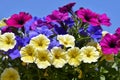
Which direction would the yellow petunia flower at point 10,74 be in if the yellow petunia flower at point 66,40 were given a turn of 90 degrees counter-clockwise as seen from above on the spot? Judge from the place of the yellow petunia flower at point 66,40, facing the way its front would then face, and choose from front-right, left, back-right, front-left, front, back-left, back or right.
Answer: back

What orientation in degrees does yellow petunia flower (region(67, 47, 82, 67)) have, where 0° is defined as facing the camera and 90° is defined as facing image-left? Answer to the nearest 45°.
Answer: approximately 0°

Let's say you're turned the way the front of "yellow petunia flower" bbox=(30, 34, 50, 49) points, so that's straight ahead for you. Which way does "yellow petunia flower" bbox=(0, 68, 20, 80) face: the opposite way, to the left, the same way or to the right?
the same way

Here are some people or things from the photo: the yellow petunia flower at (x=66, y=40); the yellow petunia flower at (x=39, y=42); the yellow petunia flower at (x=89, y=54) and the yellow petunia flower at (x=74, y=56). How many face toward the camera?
4

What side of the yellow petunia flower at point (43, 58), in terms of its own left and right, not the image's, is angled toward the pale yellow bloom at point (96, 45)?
left

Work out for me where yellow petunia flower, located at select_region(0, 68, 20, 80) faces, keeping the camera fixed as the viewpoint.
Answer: facing the viewer

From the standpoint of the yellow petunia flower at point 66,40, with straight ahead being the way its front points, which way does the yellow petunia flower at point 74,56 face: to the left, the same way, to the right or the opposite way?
the same way

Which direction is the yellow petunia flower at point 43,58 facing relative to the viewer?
toward the camera

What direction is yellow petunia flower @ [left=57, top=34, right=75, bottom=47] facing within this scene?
toward the camera

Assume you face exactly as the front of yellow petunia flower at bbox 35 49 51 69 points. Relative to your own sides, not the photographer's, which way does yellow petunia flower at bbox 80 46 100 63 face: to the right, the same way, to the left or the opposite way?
the same way
